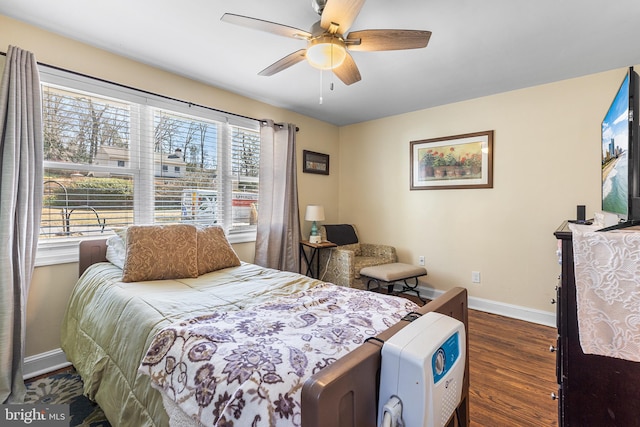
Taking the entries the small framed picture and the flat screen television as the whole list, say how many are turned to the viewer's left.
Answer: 1

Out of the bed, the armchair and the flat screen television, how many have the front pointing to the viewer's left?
1

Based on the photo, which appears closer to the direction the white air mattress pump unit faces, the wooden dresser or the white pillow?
the wooden dresser

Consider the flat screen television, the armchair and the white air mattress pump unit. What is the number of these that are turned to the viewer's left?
1

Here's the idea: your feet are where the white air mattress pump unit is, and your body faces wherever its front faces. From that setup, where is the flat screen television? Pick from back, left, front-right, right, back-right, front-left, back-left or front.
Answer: left

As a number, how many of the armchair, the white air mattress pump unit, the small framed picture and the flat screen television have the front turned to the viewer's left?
1

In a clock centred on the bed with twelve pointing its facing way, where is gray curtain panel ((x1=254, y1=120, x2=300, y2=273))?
The gray curtain panel is roughly at 8 o'clock from the bed.

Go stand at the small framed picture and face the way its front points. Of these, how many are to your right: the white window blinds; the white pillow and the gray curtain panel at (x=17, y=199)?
3

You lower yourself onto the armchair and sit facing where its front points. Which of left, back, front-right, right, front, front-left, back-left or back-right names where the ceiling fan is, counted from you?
front-right

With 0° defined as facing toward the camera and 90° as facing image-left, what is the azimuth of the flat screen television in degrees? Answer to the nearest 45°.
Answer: approximately 90°

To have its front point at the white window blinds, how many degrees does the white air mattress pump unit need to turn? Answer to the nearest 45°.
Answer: approximately 180°

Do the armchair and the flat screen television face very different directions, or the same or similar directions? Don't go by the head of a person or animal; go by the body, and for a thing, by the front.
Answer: very different directions

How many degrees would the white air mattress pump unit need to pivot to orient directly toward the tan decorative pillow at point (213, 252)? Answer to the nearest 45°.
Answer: approximately 180°

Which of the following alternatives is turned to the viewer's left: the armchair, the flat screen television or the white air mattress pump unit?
the flat screen television

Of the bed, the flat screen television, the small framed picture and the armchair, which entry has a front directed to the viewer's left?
the flat screen television

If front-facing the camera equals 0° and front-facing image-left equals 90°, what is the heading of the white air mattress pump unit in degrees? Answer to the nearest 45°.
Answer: approximately 315°

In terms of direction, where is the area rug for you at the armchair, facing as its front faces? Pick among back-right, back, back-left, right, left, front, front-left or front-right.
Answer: right

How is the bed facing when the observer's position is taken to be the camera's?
facing the viewer and to the right of the viewer
